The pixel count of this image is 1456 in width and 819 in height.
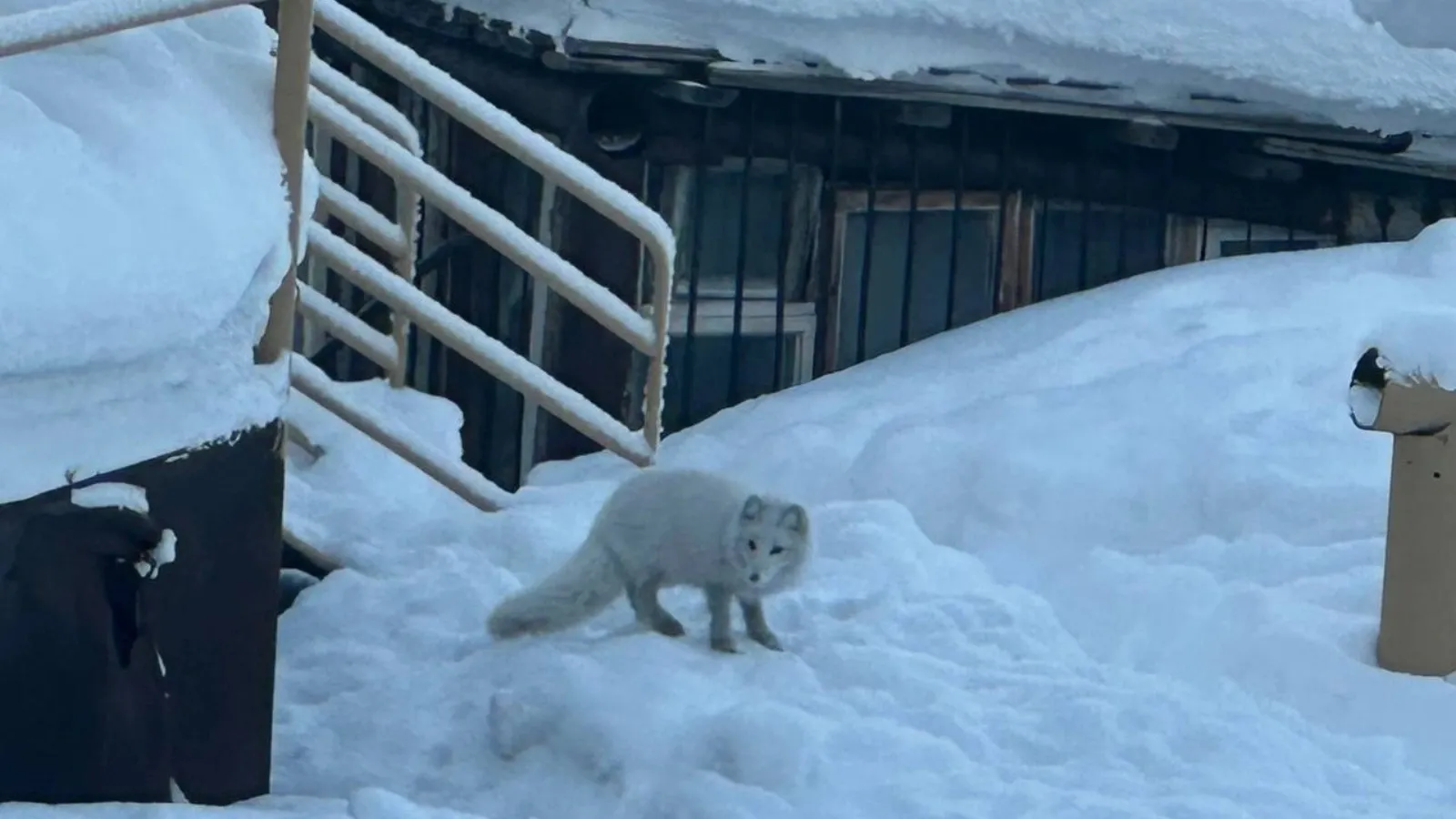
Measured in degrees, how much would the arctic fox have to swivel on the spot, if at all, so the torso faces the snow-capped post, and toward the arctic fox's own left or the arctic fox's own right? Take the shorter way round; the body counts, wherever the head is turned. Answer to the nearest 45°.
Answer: approximately 45° to the arctic fox's own left

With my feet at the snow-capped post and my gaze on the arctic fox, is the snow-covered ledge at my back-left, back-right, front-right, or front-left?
front-left

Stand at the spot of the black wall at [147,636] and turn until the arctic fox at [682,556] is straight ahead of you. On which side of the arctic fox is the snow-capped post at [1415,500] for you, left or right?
right

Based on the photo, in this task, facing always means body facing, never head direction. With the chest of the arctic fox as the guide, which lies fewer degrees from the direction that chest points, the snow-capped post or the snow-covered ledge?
the snow-capped post

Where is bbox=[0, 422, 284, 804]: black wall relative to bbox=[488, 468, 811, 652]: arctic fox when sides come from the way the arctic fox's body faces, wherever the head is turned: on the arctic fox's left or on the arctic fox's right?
on the arctic fox's right

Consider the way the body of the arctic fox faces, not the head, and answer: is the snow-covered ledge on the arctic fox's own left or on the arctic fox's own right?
on the arctic fox's own right

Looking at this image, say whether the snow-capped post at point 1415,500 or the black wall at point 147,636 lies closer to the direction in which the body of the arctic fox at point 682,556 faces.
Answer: the snow-capped post

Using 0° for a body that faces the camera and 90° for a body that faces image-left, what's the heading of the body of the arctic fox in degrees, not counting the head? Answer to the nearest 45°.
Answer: approximately 315°
